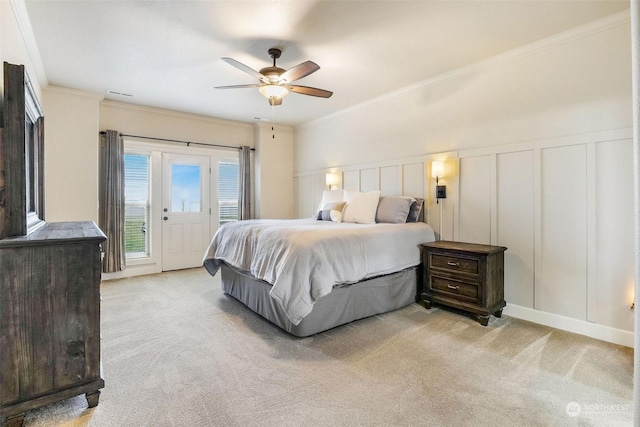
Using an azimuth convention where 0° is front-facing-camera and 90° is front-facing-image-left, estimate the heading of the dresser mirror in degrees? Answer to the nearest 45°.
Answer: approximately 270°

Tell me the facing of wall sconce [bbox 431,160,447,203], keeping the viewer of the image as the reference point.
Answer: facing the viewer and to the left of the viewer

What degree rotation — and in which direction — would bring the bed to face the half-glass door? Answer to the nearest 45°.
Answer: approximately 90° to its right

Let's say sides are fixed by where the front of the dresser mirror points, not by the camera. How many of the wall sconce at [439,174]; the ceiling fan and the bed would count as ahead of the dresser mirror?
3

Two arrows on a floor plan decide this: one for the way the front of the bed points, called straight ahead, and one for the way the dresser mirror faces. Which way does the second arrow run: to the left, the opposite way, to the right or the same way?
the opposite way

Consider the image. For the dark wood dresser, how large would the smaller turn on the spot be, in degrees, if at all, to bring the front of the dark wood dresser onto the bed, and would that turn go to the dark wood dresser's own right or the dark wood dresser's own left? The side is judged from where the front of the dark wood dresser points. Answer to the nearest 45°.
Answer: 0° — it already faces it

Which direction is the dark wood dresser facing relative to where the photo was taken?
to the viewer's right

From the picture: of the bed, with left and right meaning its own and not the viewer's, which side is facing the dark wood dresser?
front

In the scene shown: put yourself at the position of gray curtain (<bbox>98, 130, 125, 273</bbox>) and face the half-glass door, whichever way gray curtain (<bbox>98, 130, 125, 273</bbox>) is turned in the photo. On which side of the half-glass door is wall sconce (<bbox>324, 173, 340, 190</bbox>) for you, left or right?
right

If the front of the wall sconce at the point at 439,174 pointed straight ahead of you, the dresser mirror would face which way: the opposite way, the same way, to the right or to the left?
the opposite way

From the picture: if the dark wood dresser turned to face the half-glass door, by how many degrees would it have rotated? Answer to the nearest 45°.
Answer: approximately 45° to its left
